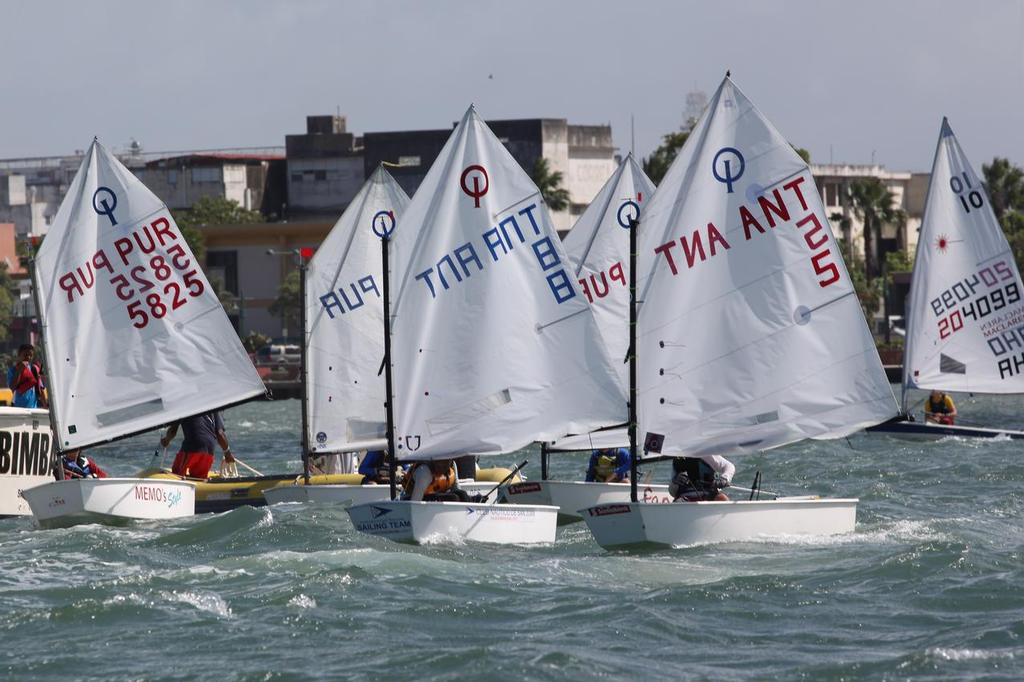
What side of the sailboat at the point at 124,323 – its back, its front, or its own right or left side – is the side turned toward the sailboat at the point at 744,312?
left

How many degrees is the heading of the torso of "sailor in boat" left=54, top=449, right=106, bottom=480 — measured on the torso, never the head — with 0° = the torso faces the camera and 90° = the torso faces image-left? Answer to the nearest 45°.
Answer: approximately 45°

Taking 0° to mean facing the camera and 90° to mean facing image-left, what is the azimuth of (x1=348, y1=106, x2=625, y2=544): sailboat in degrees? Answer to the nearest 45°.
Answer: approximately 45°

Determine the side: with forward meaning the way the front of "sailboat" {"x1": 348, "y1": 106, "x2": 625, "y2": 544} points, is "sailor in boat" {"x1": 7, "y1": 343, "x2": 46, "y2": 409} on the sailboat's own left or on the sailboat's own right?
on the sailboat's own right

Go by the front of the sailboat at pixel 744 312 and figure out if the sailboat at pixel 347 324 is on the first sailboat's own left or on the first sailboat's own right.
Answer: on the first sailboat's own right

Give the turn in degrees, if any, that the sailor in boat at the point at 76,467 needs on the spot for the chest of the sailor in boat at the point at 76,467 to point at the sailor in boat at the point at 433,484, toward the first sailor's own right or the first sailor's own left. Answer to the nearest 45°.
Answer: approximately 90° to the first sailor's own left

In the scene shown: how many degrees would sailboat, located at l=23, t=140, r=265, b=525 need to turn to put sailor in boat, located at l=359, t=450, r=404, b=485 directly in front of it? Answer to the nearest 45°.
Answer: approximately 135° to its left

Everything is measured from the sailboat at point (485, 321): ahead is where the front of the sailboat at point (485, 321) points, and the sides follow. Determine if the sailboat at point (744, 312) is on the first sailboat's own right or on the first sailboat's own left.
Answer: on the first sailboat's own left

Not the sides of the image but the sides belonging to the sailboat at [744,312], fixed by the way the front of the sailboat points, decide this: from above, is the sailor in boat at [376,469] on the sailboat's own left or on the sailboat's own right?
on the sailboat's own right
